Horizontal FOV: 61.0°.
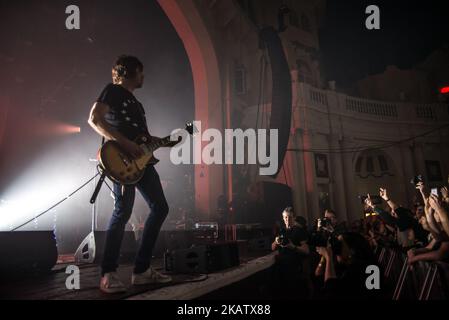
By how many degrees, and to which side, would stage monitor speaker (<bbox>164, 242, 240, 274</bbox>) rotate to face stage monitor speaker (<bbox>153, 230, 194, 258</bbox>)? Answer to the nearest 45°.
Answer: approximately 45° to its right

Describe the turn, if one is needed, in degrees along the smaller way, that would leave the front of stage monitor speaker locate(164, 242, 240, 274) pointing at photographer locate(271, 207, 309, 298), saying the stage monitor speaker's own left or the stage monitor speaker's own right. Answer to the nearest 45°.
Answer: approximately 90° to the stage monitor speaker's own right

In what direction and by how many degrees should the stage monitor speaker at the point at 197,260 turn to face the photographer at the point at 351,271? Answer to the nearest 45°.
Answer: approximately 135° to its right

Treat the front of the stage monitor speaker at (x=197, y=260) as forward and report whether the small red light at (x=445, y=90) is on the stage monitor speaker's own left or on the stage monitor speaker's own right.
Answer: on the stage monitor speaker's own right

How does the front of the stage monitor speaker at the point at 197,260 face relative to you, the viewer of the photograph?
facing away from the viewer and to the left of the viewer

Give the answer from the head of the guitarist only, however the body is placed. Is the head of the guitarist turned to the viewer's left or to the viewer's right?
to the viewer's right

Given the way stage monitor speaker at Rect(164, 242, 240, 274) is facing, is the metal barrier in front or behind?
behind
